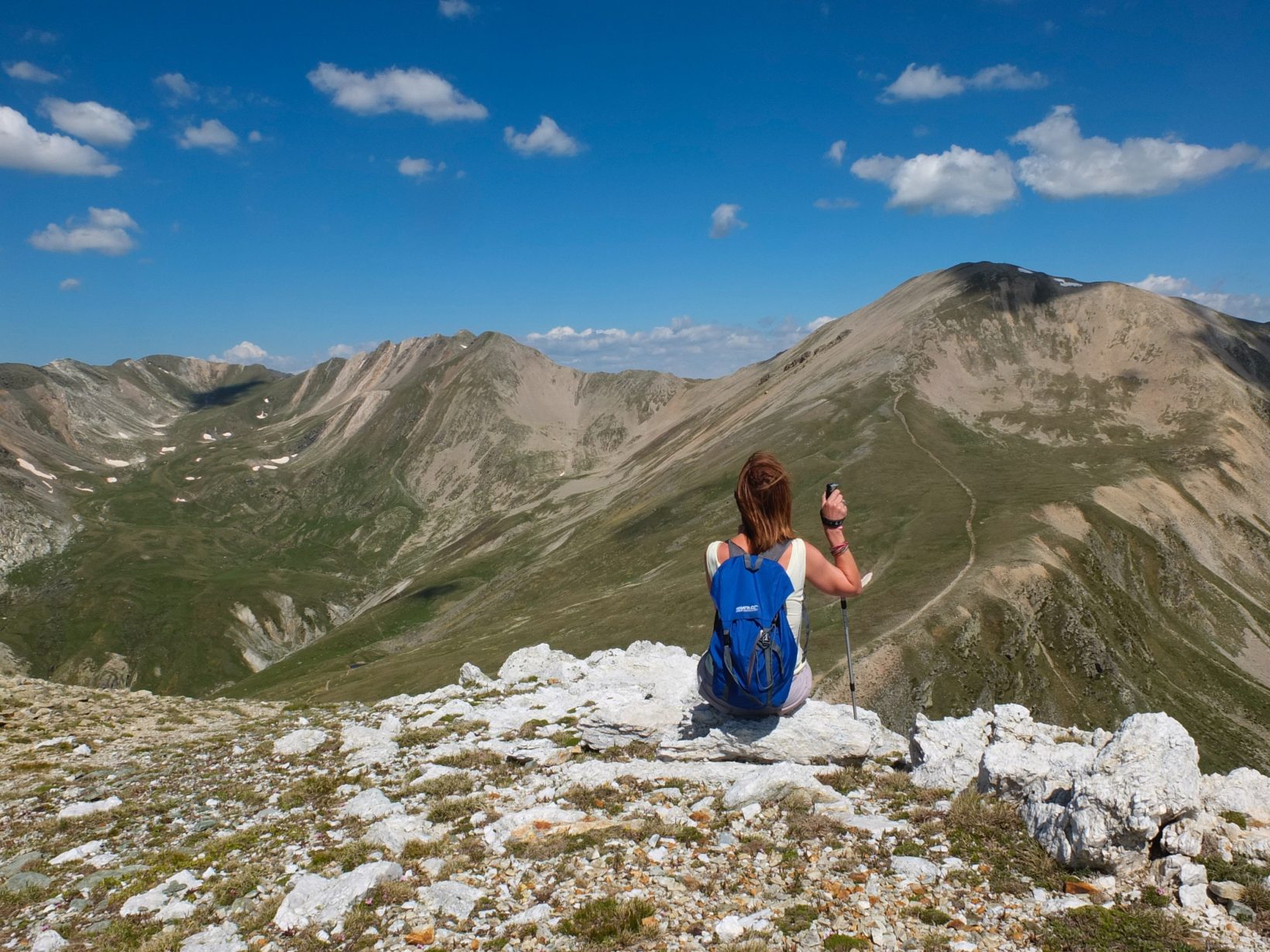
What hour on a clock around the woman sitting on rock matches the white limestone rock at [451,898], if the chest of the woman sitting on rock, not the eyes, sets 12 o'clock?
The white limestone rock is roughly at 8 o'clock from the woman sitting on rock.

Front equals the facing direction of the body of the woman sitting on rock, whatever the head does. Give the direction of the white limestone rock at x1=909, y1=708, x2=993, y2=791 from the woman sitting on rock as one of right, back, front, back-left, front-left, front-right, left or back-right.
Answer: back-right

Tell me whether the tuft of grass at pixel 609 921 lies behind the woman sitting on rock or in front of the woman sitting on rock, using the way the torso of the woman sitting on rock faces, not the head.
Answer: behind

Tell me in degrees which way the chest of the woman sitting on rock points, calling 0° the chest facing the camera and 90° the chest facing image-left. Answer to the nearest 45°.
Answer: approximately 180°

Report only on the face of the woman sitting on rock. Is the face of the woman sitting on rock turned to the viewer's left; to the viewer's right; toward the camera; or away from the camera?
away from the camera

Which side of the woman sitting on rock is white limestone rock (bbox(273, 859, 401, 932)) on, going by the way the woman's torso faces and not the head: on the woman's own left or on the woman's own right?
on the woman's own left

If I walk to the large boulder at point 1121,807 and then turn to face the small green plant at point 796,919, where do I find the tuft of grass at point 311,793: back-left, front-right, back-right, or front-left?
front-right

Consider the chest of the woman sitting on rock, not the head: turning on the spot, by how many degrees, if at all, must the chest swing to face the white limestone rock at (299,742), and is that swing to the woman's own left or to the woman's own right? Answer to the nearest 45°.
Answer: approximately 45° to the woman's own left
